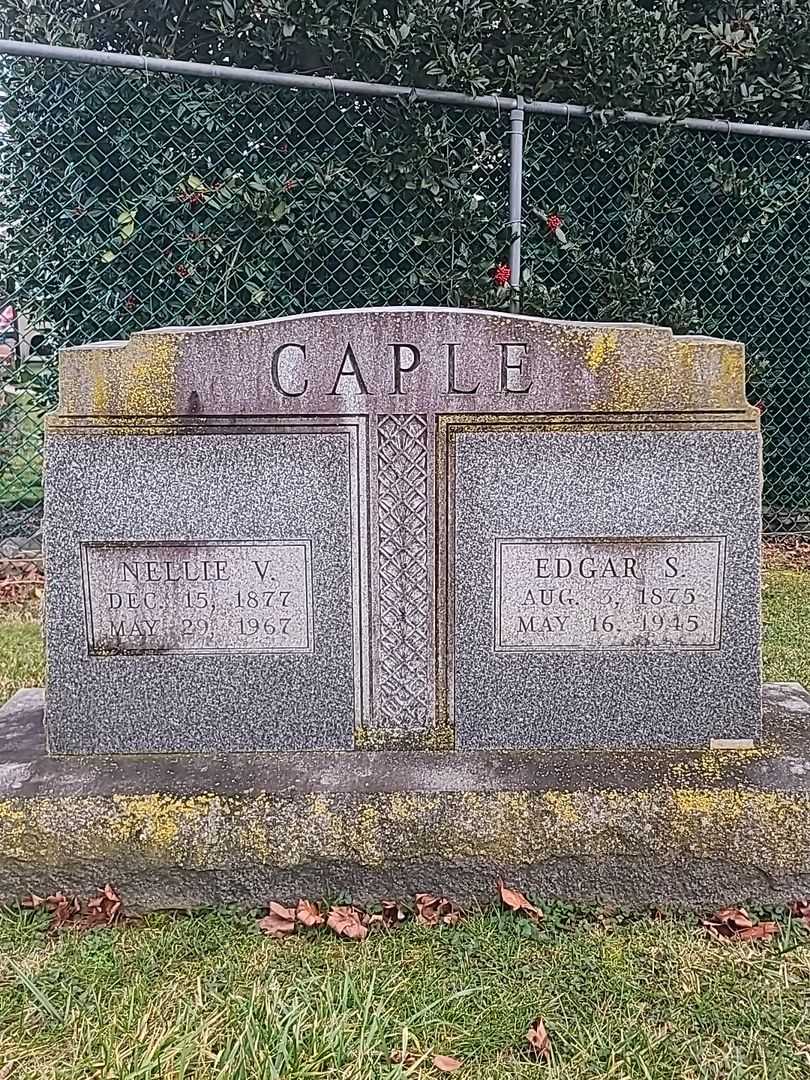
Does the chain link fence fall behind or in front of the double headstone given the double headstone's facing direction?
behind

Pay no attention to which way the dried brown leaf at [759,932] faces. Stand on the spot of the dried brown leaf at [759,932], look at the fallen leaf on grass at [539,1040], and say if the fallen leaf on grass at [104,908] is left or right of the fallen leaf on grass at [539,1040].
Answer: right

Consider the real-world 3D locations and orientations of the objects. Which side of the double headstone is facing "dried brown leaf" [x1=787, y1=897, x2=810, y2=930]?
left

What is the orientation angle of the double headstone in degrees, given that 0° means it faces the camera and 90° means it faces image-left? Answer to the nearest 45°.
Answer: approximately 0°
